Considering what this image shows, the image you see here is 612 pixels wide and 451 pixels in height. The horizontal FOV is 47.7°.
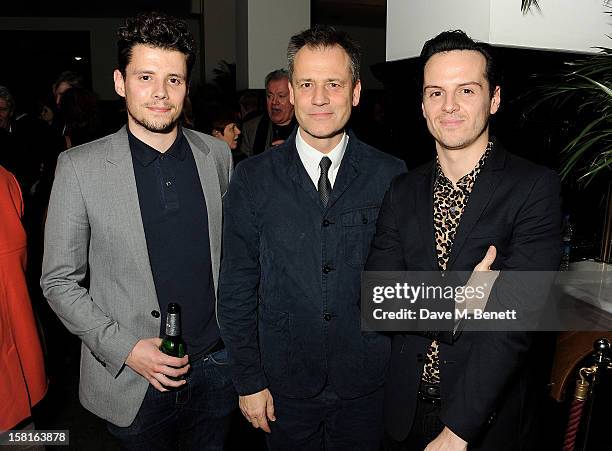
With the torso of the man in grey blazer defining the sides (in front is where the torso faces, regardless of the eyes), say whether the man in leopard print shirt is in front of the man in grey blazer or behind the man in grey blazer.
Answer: in front

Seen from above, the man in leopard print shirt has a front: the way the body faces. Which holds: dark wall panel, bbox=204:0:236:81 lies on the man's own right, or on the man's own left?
on the man's own right

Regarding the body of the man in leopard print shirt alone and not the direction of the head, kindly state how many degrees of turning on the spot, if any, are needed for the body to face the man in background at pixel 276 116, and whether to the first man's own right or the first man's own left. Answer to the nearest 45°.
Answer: approximately 90° to the first man's own right

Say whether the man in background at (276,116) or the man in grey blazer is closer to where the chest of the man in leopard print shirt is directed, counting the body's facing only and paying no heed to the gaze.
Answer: the man in grey blazer

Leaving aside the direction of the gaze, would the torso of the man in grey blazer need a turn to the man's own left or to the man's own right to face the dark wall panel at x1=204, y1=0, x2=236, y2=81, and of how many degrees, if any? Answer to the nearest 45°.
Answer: approximately 135° to the man's own left

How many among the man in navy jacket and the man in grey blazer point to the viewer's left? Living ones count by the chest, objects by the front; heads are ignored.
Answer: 0

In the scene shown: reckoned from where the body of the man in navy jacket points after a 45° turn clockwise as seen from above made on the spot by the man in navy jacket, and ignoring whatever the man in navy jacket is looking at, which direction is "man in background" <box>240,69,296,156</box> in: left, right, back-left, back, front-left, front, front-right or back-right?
back-right

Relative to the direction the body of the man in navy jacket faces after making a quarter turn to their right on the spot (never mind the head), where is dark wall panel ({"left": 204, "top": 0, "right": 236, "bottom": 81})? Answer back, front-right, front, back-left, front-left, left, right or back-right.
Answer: right

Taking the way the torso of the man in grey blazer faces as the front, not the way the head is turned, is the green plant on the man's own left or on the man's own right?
on the man's own left

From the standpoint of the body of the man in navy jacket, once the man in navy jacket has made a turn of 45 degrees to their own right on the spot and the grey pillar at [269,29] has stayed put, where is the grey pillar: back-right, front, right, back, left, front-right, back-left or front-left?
back-right

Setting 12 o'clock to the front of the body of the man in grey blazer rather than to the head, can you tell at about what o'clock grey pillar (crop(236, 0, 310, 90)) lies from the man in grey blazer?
The grey pillar is roughly at 8 o'clock from the man in grey blazer.

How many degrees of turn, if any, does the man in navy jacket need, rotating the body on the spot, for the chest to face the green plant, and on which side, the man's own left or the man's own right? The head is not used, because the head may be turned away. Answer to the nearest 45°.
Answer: approximately 135° to the man's own left
